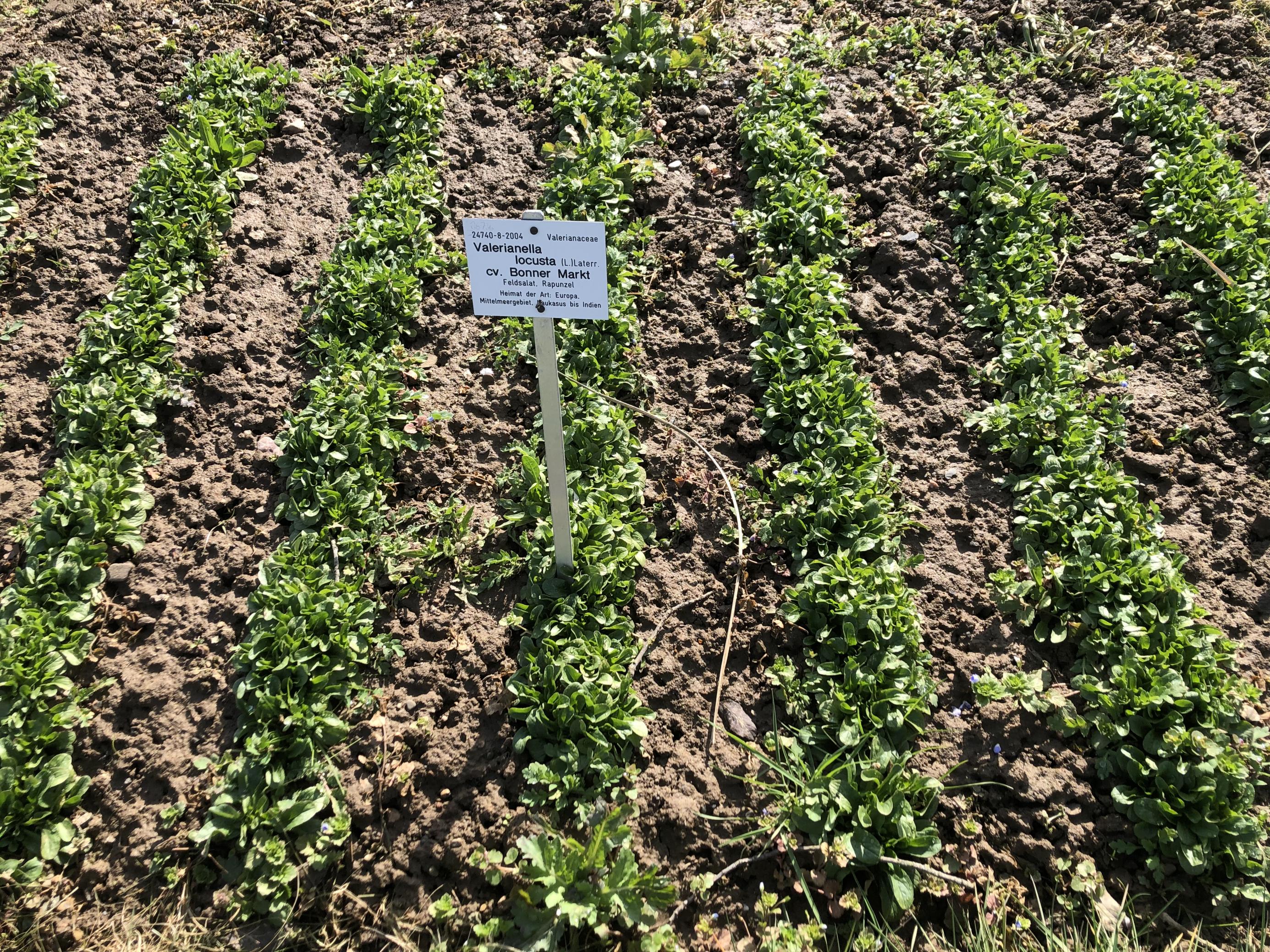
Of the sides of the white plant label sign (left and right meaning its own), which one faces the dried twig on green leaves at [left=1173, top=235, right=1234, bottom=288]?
left

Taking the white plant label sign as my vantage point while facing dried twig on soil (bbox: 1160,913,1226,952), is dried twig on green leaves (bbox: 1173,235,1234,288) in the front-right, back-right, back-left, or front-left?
front-left

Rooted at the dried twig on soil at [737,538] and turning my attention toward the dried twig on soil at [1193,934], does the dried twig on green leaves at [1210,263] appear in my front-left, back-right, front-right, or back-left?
front-left

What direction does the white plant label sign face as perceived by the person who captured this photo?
facing the viewer

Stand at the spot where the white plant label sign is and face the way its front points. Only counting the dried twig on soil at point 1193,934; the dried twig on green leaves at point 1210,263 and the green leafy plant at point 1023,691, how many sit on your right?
0

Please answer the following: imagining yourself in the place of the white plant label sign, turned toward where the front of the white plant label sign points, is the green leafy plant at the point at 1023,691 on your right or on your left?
on your left

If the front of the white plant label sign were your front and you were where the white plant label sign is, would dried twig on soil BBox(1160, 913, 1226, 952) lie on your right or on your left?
on your left

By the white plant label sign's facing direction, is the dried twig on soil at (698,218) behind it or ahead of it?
behind

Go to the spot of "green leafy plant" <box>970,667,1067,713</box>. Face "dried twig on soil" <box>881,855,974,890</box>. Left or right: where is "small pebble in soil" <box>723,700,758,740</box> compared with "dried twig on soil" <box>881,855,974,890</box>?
right

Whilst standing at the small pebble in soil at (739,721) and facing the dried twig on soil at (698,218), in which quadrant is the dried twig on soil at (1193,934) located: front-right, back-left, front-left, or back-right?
back-right
